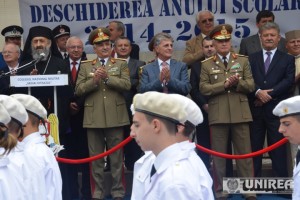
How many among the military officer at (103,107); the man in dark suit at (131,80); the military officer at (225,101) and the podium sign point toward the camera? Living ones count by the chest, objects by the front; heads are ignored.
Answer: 4

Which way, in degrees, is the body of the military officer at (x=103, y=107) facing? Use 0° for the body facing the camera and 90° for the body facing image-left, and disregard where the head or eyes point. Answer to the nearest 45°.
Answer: approximately 0°

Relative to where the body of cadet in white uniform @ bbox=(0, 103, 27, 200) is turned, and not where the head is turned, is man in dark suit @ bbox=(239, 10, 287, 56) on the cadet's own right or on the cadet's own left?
on the cadet's own right

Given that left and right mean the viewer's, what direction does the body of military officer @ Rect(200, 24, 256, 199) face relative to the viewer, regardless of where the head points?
facing the viewer

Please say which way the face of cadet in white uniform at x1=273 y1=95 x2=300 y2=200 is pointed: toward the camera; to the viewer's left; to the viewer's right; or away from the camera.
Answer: to the viewer's left

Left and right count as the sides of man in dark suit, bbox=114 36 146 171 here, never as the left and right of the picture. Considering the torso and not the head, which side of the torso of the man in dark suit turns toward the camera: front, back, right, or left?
front

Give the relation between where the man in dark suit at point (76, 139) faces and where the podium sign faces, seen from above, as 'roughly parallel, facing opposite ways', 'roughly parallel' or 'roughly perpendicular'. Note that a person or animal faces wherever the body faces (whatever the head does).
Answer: roughly parallel

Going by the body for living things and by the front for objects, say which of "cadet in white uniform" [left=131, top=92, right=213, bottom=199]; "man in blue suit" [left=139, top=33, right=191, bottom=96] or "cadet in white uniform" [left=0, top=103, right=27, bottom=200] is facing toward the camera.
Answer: the man in blue suit

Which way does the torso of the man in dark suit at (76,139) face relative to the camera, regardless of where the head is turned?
toward the camera

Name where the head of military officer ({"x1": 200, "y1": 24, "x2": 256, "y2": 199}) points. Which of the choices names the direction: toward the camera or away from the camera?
toward the camera

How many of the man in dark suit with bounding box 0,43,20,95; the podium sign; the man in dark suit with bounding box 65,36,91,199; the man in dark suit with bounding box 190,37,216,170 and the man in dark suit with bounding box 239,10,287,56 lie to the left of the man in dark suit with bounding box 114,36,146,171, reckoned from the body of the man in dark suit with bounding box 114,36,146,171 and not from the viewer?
2

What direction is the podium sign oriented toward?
toward the camera

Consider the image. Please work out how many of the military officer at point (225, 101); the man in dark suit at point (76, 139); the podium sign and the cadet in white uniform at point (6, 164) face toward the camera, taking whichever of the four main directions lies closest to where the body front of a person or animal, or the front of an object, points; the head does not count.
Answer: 3
